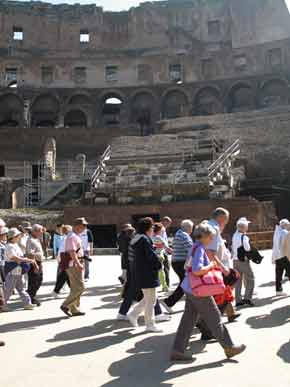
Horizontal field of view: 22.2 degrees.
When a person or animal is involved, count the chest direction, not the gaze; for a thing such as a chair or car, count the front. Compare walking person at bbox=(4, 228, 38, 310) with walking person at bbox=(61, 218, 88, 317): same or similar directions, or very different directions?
same or similar directions

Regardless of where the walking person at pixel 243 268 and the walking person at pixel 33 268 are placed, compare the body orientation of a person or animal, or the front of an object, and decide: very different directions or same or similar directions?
same or similar directions

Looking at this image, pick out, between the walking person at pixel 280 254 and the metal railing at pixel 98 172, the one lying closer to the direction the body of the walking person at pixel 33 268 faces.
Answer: the walking person

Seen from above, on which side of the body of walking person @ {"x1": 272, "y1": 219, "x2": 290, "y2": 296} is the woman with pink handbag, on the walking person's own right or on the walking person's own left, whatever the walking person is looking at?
on the walking person's own right
